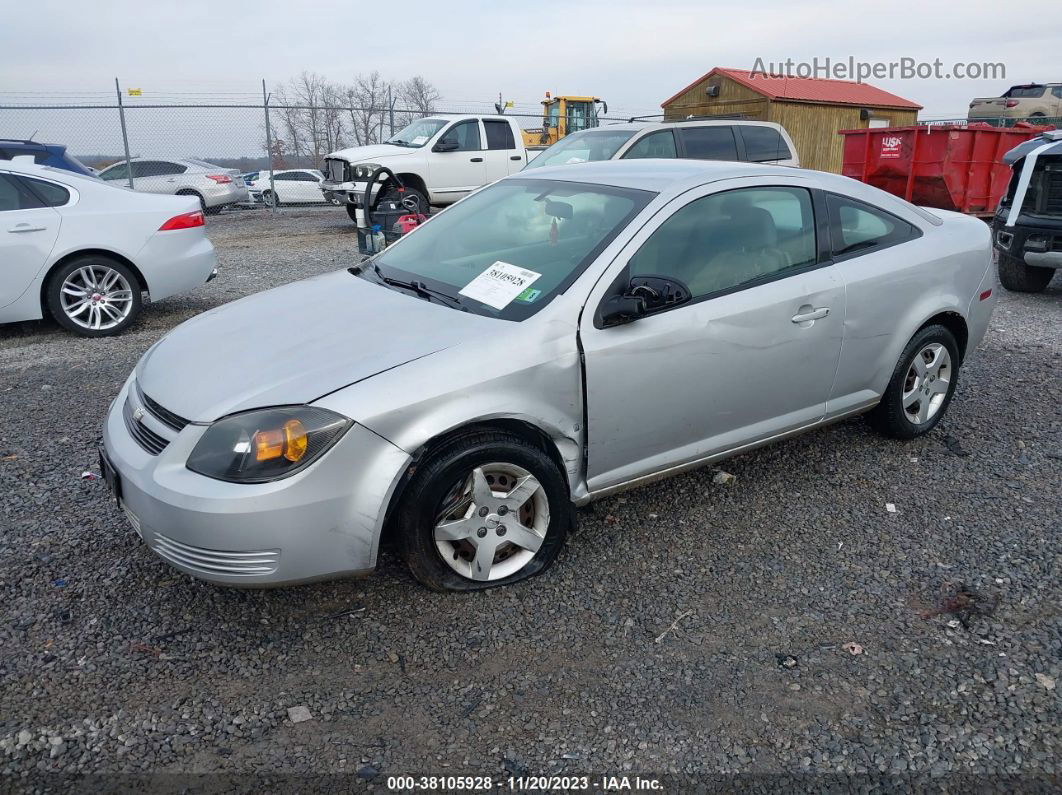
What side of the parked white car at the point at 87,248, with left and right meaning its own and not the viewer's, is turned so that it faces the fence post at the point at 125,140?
right

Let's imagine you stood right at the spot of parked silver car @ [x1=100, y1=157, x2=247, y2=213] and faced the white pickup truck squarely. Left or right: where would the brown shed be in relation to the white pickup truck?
left

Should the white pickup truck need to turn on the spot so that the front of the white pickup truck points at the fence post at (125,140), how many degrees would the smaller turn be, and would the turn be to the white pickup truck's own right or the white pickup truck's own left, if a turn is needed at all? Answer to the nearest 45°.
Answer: approximately 90° to the white pickup truck's own right

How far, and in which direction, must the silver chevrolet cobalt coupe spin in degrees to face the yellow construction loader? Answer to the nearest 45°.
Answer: approximately 135° to its right

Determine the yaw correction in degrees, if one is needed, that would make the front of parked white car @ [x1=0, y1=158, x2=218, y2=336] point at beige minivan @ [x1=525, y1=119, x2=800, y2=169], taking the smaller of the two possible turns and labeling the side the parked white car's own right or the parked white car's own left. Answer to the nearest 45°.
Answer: approximately 180°

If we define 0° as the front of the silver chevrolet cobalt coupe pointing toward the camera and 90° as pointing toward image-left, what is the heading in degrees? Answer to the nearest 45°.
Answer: approximately 45°

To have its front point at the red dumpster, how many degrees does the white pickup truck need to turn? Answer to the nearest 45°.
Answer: approximately 135° to its left

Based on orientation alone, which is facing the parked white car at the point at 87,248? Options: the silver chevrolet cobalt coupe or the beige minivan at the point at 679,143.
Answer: the beige minivan

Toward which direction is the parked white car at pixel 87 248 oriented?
to the viewer's left

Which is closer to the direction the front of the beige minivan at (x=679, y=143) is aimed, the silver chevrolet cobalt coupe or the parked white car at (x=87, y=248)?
the parked white car

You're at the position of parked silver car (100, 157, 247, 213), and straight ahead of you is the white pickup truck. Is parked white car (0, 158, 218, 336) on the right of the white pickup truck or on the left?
right

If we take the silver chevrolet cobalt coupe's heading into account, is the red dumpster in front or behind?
behind
